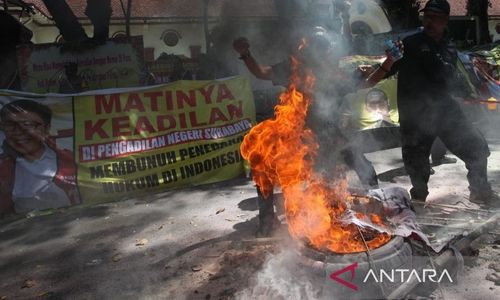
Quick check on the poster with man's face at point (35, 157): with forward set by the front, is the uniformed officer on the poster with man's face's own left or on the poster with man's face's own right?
on the poster with man's face's own left

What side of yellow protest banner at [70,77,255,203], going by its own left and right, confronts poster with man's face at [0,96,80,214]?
right

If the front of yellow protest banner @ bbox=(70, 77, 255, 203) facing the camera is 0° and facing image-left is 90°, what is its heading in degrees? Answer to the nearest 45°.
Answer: approximately 0°

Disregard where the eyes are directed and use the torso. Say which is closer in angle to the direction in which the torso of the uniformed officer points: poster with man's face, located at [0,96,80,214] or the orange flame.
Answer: the orange flame

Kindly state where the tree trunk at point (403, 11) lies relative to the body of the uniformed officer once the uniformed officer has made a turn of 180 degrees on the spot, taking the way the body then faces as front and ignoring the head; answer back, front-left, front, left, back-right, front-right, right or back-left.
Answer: front

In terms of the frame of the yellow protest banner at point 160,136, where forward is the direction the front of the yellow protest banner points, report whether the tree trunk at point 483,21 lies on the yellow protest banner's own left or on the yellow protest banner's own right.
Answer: on the yellow protest banner's own left

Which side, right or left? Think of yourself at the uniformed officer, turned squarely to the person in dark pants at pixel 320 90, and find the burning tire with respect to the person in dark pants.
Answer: left

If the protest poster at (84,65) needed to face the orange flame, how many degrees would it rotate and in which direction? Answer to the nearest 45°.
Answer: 0° — it already faces it
